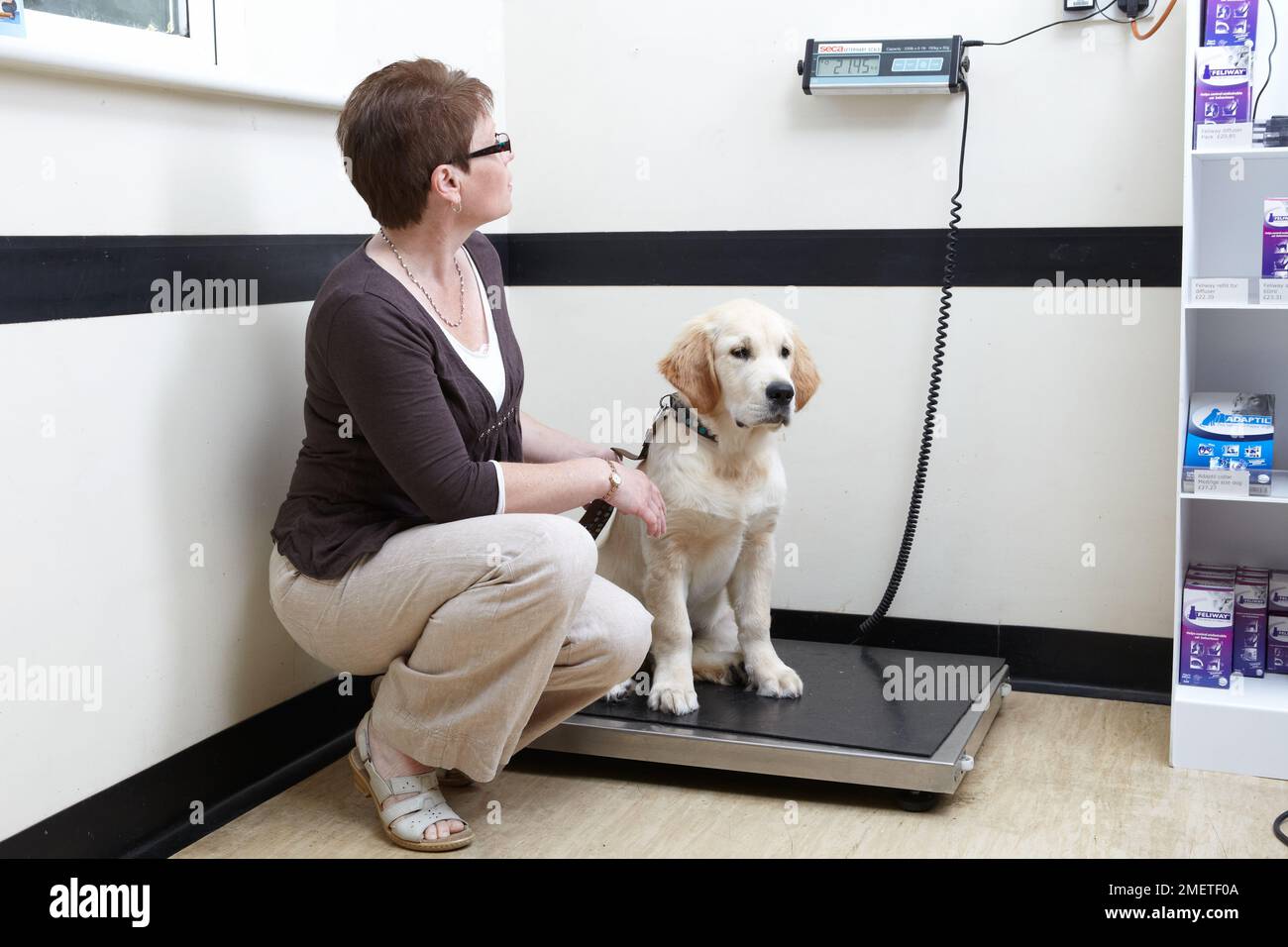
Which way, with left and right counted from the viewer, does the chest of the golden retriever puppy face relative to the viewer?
facing the viewer and to the right of the viewer

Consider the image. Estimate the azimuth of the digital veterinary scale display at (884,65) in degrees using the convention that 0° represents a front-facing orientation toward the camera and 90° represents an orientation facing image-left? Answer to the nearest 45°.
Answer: approximately 0°

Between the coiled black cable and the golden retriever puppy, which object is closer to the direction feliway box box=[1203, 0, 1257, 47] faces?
the golden retriever puppy

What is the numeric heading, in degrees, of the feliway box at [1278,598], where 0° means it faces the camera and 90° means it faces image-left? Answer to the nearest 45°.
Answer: approximately 0°

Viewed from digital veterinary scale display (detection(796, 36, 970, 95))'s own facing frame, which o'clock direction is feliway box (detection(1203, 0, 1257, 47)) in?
The feliway box is roughly at 10 o'clock from the digital veterinary scale display.
